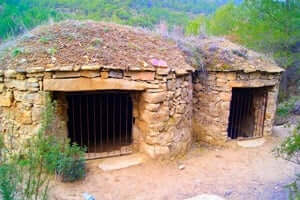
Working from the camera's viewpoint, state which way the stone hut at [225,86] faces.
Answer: facing the viewer and to the right of the viewer

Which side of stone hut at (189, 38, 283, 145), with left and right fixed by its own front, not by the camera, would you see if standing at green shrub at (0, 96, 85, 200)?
right

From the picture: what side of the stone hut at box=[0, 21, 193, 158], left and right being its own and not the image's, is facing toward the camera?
front

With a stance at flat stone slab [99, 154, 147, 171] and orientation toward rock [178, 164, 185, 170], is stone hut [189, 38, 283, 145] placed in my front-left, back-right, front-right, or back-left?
front-left

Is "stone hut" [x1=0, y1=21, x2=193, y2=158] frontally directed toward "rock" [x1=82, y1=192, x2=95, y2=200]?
yes

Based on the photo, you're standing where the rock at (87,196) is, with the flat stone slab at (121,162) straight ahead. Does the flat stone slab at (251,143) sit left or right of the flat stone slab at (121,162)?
right

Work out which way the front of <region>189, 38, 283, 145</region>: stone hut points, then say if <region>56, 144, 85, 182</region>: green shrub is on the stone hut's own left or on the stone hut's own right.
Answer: on the stone hut's own right

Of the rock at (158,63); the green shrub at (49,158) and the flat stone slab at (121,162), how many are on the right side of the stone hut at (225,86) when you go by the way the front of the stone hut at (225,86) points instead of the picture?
3

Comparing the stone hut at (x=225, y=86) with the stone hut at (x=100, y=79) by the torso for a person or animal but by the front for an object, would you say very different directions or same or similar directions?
same or similar directions

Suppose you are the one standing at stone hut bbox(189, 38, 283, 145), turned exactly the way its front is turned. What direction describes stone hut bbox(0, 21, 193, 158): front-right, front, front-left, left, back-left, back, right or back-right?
right

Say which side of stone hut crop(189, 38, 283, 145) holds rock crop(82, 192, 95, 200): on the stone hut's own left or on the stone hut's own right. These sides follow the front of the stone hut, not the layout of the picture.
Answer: on the stone hut's own right

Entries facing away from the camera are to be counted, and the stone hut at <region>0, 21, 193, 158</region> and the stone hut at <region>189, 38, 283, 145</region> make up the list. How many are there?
0

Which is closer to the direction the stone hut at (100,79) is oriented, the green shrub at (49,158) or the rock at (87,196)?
the rock
